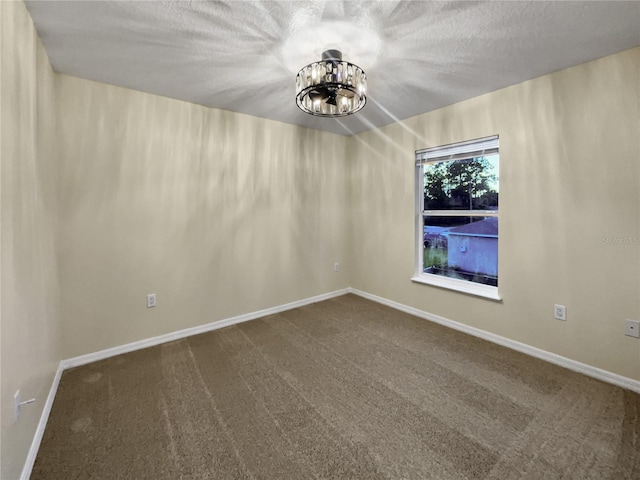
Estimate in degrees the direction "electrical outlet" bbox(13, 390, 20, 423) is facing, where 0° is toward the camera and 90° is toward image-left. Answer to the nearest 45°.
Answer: approximately 270°

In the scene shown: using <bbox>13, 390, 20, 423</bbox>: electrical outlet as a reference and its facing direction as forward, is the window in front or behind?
in front
